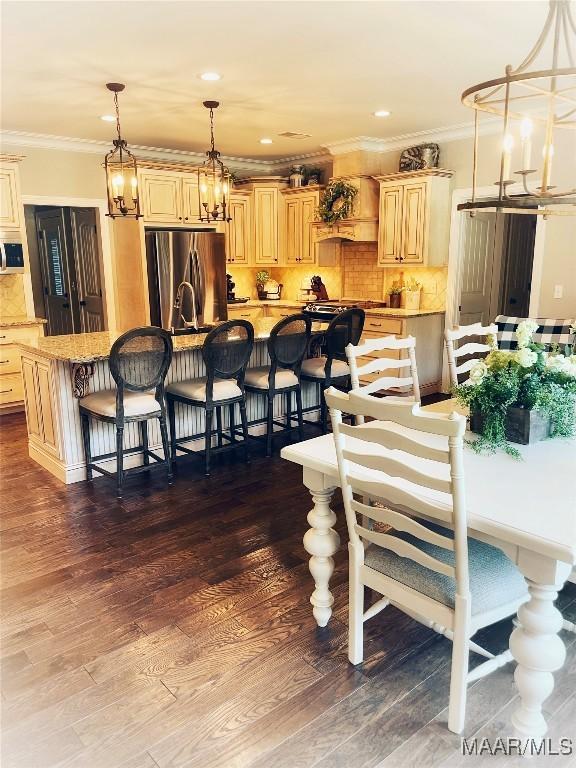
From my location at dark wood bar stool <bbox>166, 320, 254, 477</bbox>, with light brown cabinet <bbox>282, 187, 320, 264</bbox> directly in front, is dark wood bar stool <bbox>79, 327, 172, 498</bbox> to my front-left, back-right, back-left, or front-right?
back-left

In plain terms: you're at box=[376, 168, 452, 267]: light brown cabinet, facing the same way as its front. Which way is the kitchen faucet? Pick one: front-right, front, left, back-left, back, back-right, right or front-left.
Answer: front-right

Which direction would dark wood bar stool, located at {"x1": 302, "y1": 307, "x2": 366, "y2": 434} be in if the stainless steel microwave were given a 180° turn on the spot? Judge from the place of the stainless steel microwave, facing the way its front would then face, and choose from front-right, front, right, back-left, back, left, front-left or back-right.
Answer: back-right

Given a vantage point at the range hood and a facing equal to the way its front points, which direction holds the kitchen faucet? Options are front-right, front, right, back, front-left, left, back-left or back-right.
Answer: front-right

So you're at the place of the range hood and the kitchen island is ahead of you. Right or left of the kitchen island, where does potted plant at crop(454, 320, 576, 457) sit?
left

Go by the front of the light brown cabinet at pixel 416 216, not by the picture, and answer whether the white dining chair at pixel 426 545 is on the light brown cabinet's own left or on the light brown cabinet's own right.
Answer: on the light brown cabinet's own left

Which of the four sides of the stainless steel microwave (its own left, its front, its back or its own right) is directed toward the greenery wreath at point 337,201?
left

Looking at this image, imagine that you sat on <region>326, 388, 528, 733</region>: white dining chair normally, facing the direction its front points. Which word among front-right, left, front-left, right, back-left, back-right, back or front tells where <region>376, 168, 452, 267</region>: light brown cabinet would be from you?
front-left

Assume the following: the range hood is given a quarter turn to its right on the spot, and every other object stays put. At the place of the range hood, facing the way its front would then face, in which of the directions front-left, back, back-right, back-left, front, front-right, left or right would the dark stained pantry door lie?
front-left

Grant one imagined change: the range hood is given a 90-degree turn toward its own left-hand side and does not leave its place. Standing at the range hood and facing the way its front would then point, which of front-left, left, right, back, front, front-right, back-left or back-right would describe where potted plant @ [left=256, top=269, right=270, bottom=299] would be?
back

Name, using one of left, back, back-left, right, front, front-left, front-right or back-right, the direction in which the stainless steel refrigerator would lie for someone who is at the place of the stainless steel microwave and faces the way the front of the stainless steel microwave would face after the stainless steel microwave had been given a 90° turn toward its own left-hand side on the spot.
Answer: front

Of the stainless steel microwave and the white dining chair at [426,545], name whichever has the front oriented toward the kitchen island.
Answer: the stainless steel microwave

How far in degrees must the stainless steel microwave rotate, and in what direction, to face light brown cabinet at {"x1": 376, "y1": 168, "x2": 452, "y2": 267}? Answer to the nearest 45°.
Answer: approximately 90° to its left

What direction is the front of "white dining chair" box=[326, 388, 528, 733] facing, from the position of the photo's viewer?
facing away from the viewer and to the right of the viewer

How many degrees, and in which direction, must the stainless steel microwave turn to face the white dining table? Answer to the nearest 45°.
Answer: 0° — it already faces it
